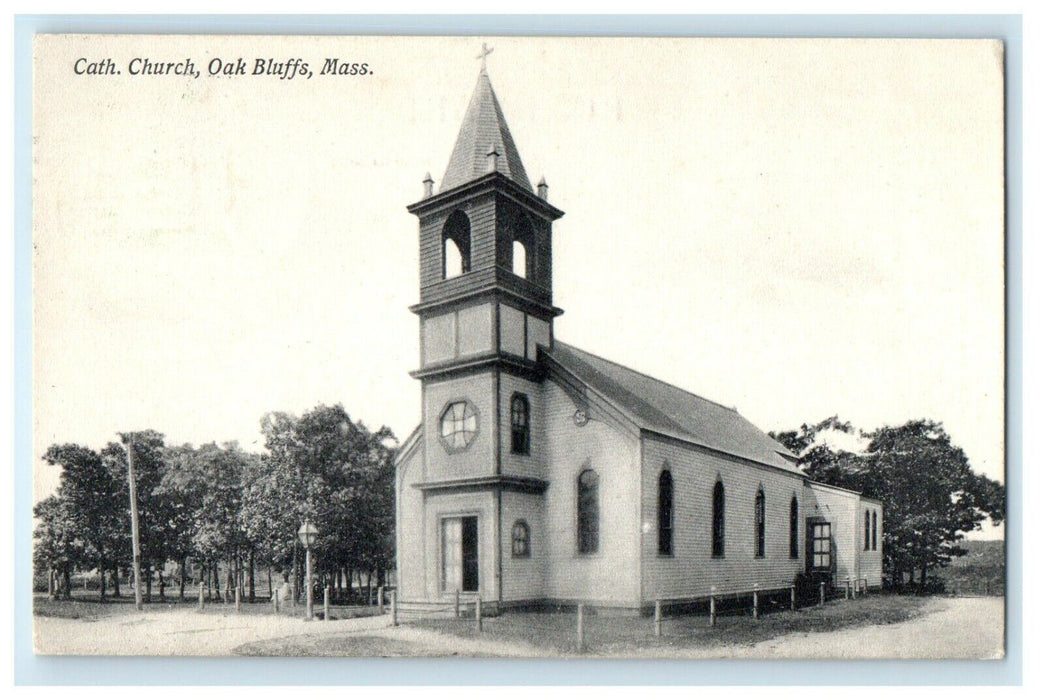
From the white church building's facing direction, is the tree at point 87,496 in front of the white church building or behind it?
in front

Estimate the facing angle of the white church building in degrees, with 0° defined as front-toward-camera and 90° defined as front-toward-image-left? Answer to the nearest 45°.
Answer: approximately 45°

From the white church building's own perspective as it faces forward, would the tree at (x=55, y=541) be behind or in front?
in front
